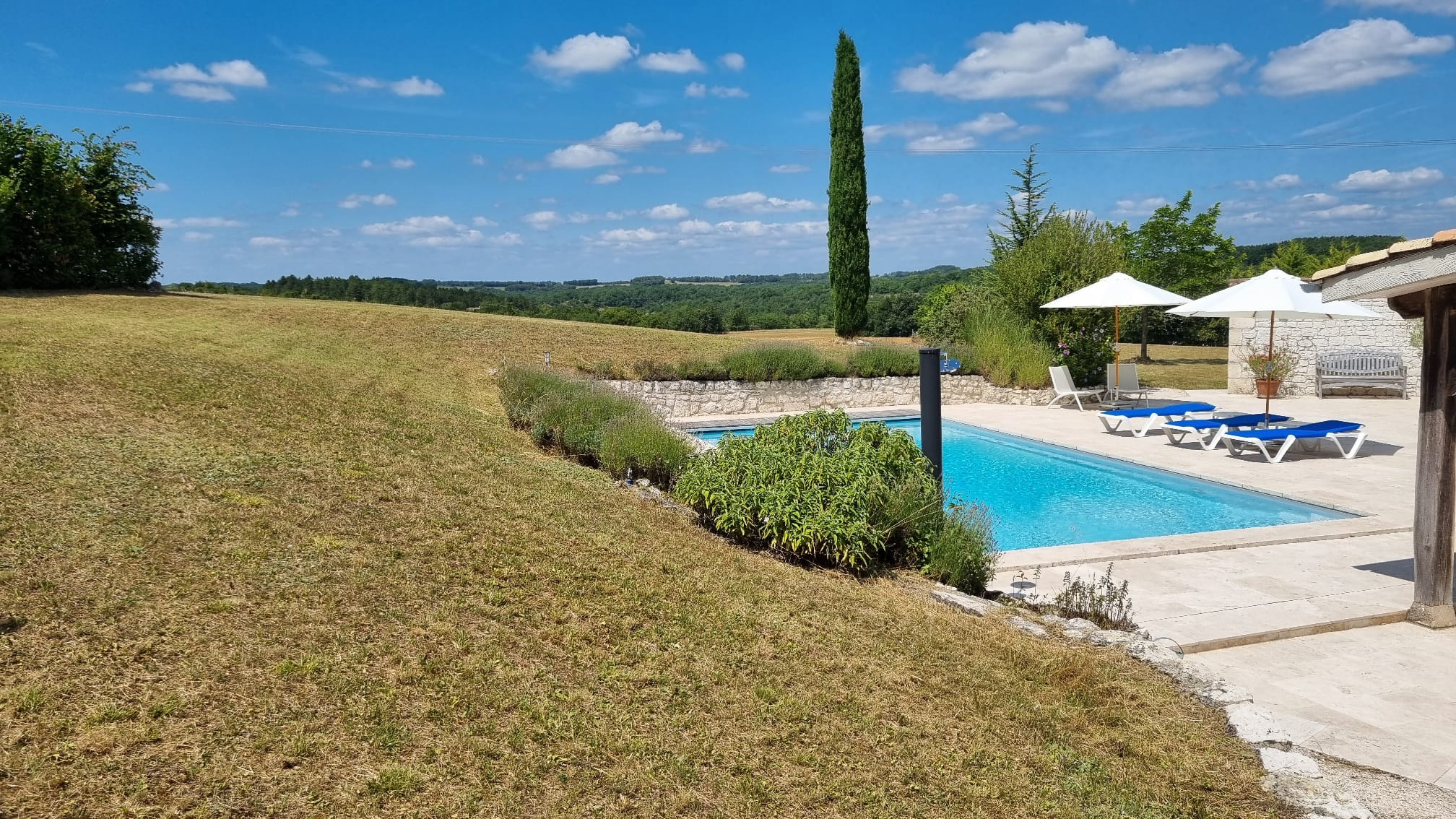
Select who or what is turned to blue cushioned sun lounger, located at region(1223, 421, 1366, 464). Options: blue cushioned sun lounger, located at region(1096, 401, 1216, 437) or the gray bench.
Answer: the gray bench

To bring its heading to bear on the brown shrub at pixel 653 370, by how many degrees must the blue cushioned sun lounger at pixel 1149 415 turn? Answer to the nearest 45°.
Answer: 0° — it already faces it

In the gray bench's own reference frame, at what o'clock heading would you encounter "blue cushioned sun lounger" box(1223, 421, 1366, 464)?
The blue cushioned sun lounger is roughly at 12 o'clock from the gray bench.

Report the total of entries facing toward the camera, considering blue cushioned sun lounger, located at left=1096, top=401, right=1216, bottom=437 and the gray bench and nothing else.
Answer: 1

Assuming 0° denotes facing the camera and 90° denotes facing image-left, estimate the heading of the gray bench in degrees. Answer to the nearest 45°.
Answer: approximately 0°

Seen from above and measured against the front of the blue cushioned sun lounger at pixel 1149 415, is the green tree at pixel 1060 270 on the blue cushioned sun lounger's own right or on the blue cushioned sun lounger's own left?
on the blue cushioned sun lounger's own right

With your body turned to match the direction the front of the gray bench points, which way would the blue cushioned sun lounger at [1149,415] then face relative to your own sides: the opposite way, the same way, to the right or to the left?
to the right

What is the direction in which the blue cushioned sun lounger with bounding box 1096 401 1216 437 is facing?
to the viewer's left

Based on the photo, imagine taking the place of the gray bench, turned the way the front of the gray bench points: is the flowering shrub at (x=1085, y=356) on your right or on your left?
on your right
